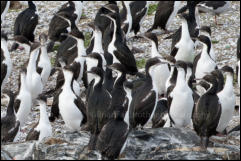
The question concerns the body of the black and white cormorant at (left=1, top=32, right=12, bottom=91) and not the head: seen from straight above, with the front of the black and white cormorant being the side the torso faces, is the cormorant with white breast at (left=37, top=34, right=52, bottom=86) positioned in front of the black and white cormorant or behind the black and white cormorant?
in front

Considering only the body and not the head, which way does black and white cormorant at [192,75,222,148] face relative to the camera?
away from the camera

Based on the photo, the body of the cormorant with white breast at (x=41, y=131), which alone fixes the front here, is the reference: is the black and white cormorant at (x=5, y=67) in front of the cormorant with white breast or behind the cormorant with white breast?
behind

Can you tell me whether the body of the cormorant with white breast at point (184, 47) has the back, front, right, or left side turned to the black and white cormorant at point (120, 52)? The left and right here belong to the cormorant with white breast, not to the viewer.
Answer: right

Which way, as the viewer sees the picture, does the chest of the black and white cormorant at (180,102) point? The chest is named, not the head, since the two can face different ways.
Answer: toward the camera

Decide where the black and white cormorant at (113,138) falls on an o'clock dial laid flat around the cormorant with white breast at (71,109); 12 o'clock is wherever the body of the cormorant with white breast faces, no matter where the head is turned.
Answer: The black and white cormorant is roughly at 10 o'clock from the cormorant with white breast.
